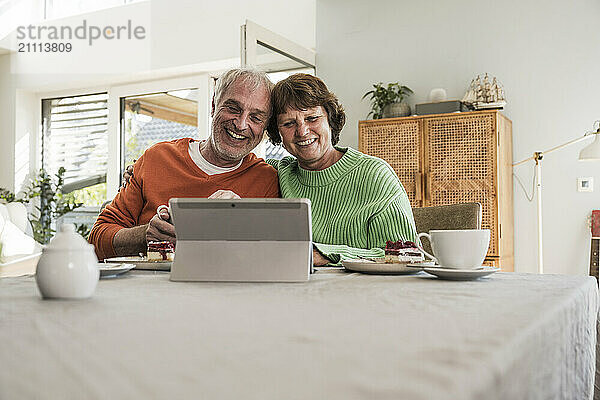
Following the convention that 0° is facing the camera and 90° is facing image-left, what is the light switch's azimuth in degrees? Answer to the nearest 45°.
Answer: approximately 0°

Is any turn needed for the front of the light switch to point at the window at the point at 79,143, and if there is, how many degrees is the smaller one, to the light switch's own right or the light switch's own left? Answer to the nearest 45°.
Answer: approximately 90° to the light switch's own right

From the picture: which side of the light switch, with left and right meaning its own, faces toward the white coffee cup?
front

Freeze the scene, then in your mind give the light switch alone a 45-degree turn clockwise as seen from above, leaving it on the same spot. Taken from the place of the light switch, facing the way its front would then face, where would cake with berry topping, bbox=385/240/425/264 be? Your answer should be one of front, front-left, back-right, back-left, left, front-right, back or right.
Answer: front-left

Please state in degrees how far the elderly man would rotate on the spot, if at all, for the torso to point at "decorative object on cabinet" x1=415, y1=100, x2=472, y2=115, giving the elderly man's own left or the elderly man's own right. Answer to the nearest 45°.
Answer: approximately 135° to the elderly man's own left

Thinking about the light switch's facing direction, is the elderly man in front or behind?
in front

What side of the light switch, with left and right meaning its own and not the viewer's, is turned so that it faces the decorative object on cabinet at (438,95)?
right

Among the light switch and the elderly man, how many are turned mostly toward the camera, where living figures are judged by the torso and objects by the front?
2

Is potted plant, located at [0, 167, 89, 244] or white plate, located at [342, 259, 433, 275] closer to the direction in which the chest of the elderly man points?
the white plate

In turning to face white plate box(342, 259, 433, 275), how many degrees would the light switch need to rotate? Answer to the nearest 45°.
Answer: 0° — it already faces it

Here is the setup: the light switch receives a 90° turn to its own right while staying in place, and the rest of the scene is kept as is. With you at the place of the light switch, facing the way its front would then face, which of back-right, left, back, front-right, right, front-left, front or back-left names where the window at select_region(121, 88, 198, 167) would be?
front
